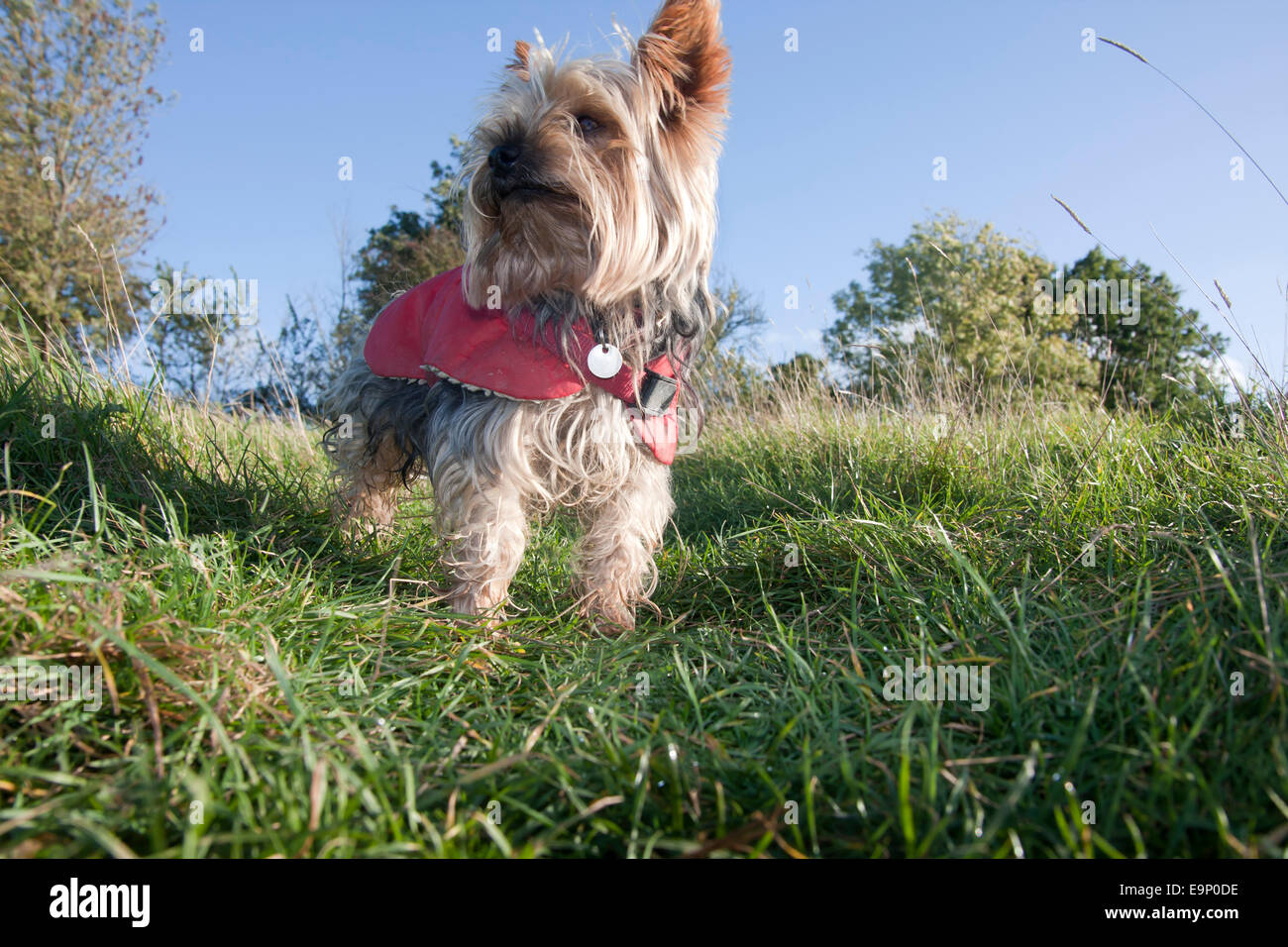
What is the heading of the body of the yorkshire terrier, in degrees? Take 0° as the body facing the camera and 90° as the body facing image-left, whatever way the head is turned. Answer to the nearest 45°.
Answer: approximately 315°

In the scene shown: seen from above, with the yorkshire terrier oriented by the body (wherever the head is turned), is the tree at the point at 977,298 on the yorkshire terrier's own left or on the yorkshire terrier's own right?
on the yorkshire terrier's own left

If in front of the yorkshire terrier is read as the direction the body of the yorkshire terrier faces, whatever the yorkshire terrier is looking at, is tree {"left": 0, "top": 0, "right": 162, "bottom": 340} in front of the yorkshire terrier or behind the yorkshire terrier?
behind

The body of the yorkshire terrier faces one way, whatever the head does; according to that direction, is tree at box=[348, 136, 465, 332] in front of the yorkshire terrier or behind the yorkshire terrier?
behind
